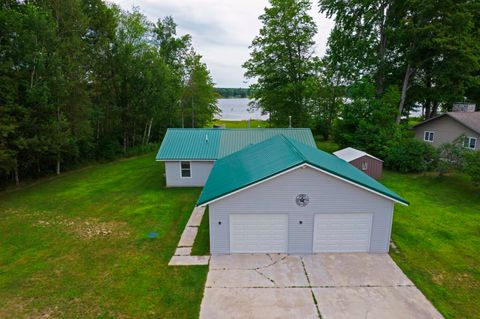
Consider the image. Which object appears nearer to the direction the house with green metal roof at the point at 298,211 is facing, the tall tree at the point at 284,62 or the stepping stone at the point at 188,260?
the stepping stone

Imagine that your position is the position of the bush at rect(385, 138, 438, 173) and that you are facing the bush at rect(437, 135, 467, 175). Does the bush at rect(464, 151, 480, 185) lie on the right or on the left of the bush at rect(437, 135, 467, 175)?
right

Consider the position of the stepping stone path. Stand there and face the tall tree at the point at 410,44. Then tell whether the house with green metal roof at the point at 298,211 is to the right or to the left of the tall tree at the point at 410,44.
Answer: right

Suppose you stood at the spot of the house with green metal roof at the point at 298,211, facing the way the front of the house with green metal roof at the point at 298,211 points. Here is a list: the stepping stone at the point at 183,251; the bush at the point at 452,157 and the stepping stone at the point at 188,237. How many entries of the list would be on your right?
2

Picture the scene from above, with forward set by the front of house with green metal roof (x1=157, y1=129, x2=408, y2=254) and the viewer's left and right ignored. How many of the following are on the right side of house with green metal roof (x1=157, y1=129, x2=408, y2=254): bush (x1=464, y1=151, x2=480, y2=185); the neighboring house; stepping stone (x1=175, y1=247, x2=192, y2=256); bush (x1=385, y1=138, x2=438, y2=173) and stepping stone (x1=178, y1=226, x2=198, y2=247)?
2

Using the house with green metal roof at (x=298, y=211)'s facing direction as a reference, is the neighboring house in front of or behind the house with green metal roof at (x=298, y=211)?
behind

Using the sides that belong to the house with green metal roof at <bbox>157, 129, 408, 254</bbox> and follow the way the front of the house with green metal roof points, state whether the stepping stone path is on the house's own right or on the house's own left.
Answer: on the house's own right

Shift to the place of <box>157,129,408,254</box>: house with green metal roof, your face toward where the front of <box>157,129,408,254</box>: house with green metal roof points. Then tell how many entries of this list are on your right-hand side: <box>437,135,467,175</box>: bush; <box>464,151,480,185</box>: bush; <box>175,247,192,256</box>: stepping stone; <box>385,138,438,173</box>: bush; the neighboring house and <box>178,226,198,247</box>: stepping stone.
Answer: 2

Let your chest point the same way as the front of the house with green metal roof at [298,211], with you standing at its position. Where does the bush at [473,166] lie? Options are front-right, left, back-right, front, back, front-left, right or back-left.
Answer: back-left

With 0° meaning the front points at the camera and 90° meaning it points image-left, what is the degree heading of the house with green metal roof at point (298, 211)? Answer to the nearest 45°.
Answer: approximately 0°

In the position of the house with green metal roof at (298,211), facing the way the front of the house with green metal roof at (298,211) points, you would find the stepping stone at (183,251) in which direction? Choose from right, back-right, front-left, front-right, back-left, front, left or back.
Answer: right

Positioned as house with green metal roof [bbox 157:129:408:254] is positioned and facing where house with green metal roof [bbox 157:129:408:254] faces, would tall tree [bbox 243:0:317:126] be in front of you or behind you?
behind

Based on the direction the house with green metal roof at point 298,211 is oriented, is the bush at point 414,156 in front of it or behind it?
behind

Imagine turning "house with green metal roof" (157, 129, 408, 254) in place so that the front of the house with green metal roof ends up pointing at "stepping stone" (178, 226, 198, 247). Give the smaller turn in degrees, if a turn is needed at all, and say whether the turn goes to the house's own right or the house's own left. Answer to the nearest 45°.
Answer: approximately 90° to the house's own right

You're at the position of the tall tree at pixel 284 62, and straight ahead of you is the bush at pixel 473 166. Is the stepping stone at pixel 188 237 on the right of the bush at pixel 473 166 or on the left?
right

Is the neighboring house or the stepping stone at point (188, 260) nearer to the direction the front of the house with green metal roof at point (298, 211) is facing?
the stepping stone
